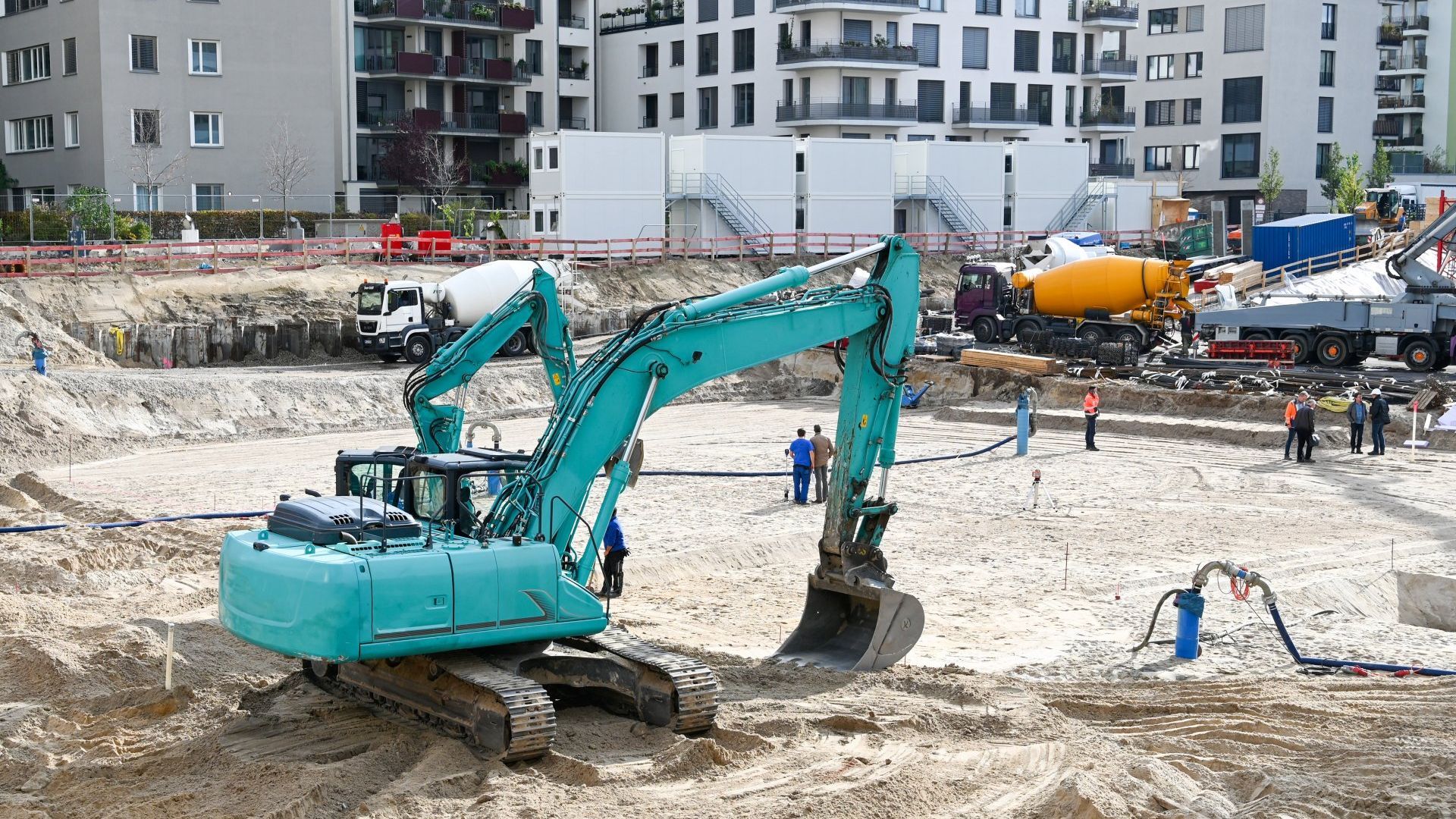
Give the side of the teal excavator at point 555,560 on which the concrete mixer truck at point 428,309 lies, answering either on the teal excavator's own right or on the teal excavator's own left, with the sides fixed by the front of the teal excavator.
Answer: on the teal excavator's own left

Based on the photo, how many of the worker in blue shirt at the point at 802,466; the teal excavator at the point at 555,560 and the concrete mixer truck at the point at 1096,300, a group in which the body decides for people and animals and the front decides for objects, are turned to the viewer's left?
1

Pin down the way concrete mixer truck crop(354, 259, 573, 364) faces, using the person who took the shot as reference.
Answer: facing the viewer and to the left of the viewer

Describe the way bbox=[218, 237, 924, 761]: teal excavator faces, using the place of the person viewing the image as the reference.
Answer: facing away from the viewer and to the right of the viewer

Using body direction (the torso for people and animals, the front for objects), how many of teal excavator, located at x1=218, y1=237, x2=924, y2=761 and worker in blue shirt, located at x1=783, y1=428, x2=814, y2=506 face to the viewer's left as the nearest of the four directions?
0

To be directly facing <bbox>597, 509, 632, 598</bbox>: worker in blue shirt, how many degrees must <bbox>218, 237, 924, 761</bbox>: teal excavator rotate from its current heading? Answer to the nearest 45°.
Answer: approximately 45° to its left

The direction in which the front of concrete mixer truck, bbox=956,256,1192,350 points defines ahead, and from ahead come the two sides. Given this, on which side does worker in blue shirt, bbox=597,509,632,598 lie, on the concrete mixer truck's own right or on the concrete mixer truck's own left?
on the concrete mixer truck's own left

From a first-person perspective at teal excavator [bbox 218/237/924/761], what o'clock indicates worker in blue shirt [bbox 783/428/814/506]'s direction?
The worker in blue shirt is roughly at 11 o'clock from the teal excavator.

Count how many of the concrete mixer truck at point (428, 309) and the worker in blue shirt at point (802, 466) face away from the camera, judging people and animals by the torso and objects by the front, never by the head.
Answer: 1

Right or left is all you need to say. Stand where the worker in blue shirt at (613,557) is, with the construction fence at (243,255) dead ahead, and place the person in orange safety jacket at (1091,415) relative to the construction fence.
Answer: right

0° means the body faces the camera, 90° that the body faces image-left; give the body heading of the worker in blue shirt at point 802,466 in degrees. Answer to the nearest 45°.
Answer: approximately 180°

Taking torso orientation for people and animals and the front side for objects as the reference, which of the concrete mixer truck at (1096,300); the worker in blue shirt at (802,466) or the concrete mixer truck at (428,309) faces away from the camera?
the worker in blue shirt

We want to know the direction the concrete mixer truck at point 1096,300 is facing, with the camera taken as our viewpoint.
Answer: facing to the left of the viewer
